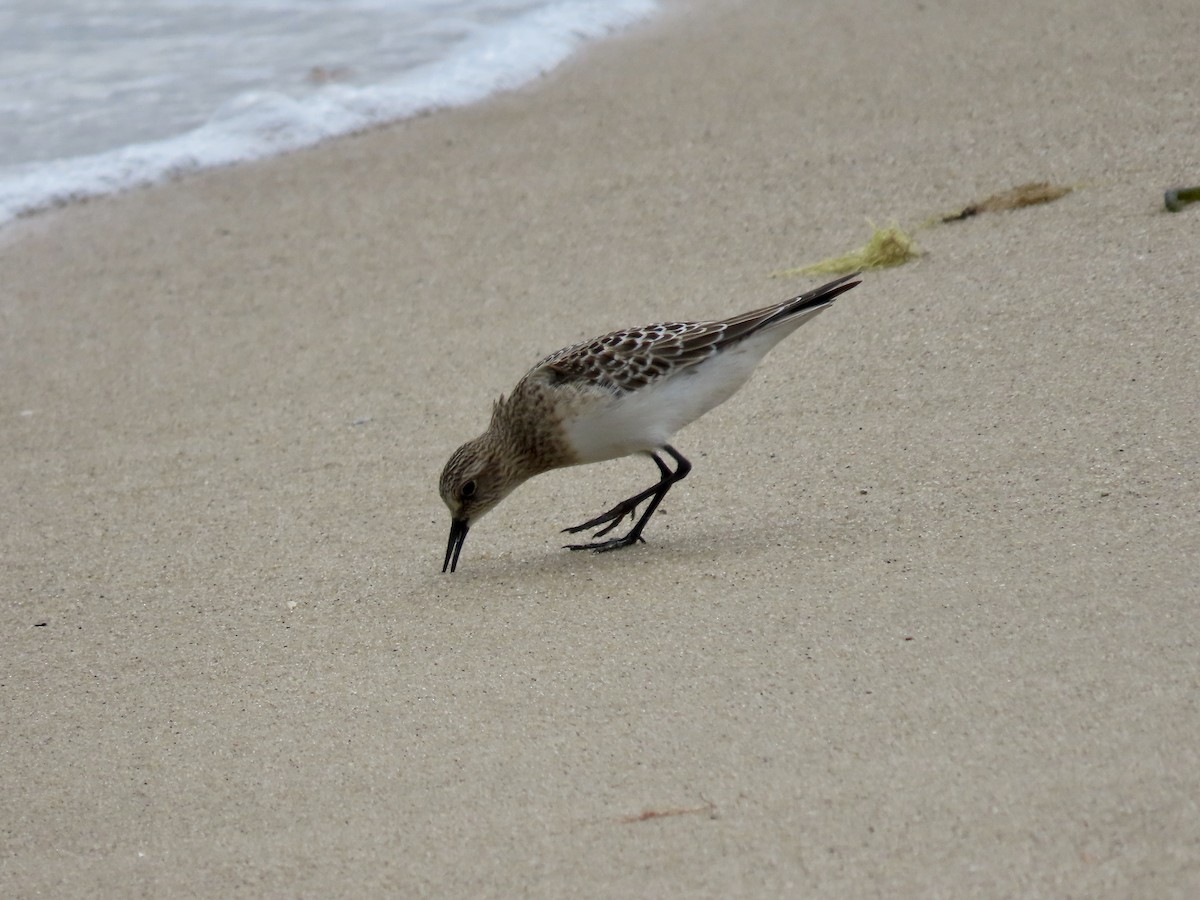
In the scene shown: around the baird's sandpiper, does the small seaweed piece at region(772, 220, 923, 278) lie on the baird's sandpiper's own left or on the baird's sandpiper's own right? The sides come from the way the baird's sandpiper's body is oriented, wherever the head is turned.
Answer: on the baird's sandpiper's own right

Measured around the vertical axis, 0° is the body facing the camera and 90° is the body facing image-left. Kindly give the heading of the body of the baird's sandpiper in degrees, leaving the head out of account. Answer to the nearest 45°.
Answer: approximately 90°

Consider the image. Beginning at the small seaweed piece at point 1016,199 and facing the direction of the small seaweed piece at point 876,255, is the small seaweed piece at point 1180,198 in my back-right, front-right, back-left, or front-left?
back-left

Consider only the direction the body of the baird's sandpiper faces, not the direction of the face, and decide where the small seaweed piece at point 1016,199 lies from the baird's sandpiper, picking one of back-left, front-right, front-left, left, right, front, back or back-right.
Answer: back-right

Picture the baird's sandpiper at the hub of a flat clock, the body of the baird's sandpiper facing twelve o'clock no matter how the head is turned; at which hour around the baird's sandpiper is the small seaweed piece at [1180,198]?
The small seaweed piece is roughly at 5 o'clock from the baird's sandpiper.
